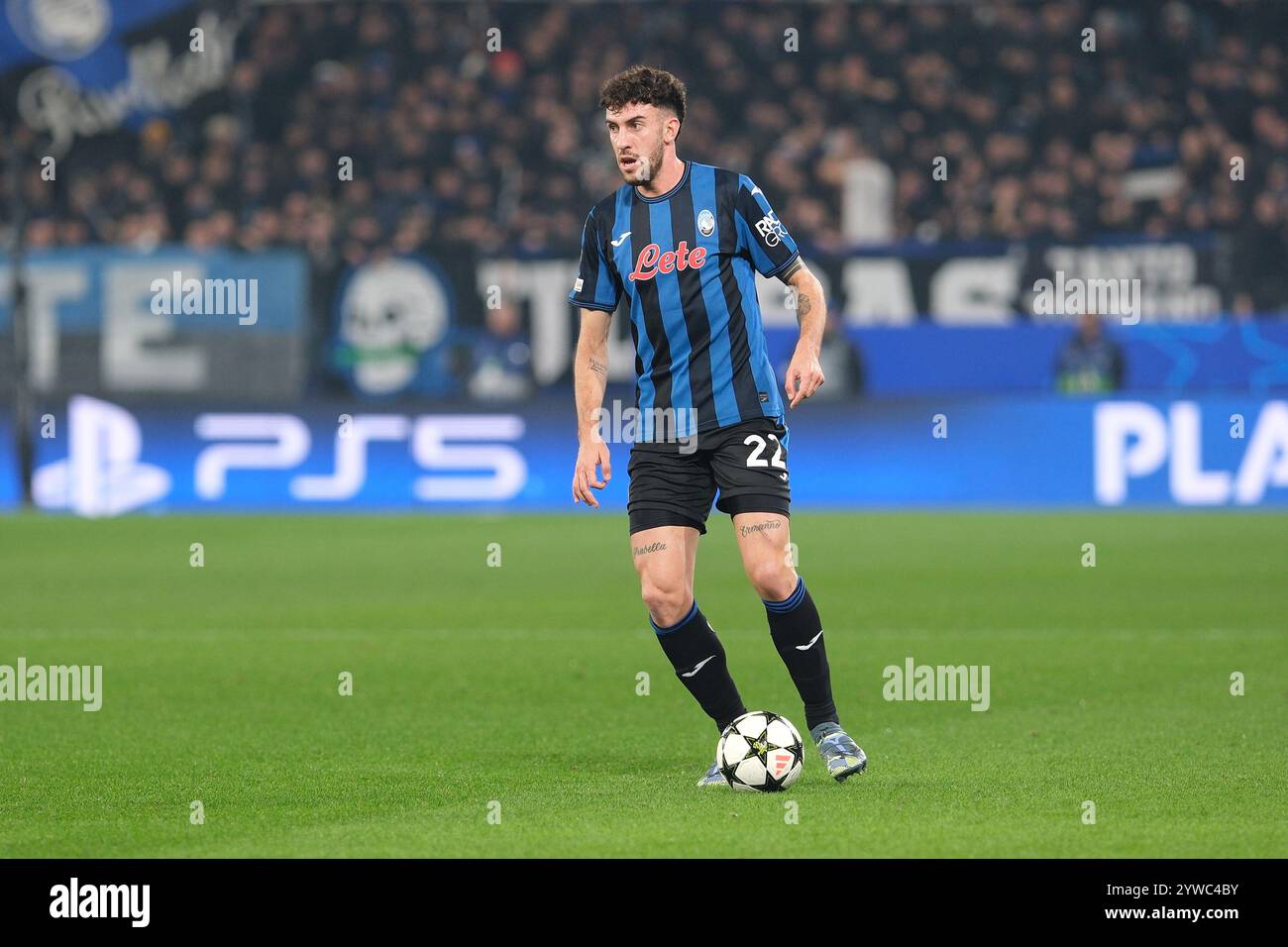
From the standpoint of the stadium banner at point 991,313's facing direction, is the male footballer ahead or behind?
ahead

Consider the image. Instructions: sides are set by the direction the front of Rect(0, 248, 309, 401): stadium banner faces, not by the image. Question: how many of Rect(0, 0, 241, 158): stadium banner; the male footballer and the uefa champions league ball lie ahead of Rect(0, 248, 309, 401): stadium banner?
2

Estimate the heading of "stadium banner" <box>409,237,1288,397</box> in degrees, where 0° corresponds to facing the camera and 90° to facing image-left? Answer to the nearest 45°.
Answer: approximately 0°

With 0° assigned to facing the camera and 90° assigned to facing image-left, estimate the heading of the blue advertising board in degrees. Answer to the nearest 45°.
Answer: approximately 0°

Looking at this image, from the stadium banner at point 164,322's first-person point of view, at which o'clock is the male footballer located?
The male footballer is roughly at 12 o'clock from the stadium banner.

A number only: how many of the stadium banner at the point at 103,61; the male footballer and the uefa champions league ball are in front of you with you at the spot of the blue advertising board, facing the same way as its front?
2
